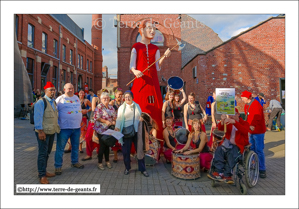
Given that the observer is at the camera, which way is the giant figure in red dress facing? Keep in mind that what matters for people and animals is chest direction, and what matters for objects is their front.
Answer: facing the viewer and to the right of the viewer

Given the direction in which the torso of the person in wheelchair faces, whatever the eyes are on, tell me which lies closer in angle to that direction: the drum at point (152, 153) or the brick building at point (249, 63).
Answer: the drum

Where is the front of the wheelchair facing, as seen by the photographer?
facing the viewer and to the left of the viewer

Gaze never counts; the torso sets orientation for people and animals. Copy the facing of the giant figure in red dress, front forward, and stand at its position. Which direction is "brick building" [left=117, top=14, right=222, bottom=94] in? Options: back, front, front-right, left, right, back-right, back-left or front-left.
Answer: back-left

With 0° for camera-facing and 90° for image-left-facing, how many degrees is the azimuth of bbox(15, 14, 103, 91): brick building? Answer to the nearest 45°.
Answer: approximately 315°

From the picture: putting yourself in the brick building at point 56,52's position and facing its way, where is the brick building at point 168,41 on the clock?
the brick building at point 168,41 is roughly at 12 o'clock from the brick building at point 56,52.

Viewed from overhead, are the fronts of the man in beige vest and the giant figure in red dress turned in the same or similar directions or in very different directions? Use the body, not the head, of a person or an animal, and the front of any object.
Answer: same or similar directions

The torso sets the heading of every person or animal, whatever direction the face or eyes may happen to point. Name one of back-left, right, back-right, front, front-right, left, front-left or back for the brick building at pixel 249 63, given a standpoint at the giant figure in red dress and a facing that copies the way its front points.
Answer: left

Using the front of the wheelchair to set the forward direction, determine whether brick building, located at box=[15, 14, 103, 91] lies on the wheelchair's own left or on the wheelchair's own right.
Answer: on the wheelchair's own right

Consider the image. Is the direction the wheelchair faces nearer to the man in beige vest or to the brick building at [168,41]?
the man in beige vest

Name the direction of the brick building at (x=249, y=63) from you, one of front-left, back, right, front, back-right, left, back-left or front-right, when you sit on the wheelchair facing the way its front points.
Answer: back-right

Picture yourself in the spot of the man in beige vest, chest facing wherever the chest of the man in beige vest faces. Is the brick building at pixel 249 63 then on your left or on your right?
on your left

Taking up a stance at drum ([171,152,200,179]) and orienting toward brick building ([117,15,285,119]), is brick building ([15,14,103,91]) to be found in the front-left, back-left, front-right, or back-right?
front-left

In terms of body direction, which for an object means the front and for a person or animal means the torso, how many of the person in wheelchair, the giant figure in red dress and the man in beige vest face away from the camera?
0

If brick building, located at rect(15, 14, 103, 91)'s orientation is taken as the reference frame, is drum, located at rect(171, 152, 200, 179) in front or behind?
in front
